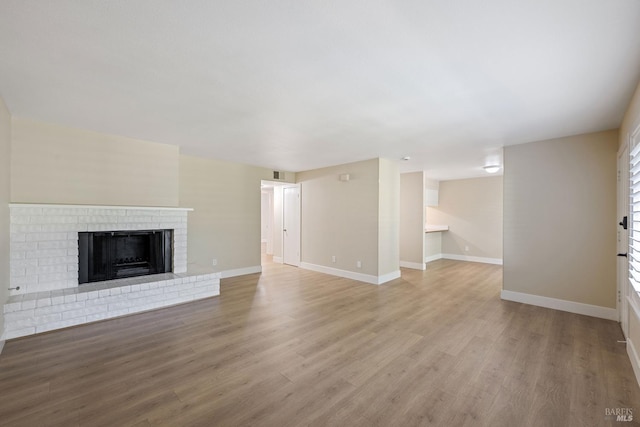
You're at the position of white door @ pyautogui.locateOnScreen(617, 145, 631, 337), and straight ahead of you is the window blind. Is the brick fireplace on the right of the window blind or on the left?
right

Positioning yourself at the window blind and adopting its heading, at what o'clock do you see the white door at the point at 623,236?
The white door is roughly at 3 o'clock from the window blind.

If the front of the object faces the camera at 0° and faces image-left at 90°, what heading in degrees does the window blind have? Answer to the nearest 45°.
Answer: approximately 90°

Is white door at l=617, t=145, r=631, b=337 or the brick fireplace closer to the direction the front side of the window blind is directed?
the brick fireplace
